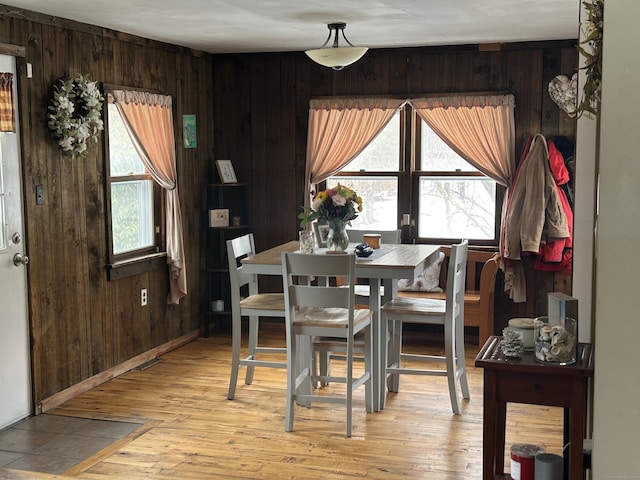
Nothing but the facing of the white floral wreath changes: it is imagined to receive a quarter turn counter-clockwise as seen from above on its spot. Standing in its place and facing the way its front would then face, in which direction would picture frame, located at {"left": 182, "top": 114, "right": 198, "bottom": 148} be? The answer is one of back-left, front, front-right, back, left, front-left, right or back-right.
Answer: front

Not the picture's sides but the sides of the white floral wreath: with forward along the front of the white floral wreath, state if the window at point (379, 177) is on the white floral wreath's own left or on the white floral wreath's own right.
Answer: on the white floral wreath's own left

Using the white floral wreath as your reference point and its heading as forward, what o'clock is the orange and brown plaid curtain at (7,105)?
The orange and brown plaid curtain is roughly at 3 o'clock from the white floral wreath.

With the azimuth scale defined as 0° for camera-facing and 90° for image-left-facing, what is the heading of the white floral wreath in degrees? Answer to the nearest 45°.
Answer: approximately 315°

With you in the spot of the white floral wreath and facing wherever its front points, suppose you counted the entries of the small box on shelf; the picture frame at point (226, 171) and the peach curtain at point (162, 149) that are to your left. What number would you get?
3

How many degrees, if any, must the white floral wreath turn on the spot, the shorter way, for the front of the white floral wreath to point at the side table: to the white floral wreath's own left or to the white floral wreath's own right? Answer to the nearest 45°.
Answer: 0° — it already faces it

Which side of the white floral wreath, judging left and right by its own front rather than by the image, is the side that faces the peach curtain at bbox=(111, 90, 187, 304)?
left

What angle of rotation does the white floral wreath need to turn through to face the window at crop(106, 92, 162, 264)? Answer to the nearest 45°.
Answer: approximately 90° to its left

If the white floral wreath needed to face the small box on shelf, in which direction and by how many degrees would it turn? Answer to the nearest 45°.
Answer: approximately 90° to its left

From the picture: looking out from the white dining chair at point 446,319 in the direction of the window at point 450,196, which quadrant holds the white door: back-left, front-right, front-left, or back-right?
back-left
